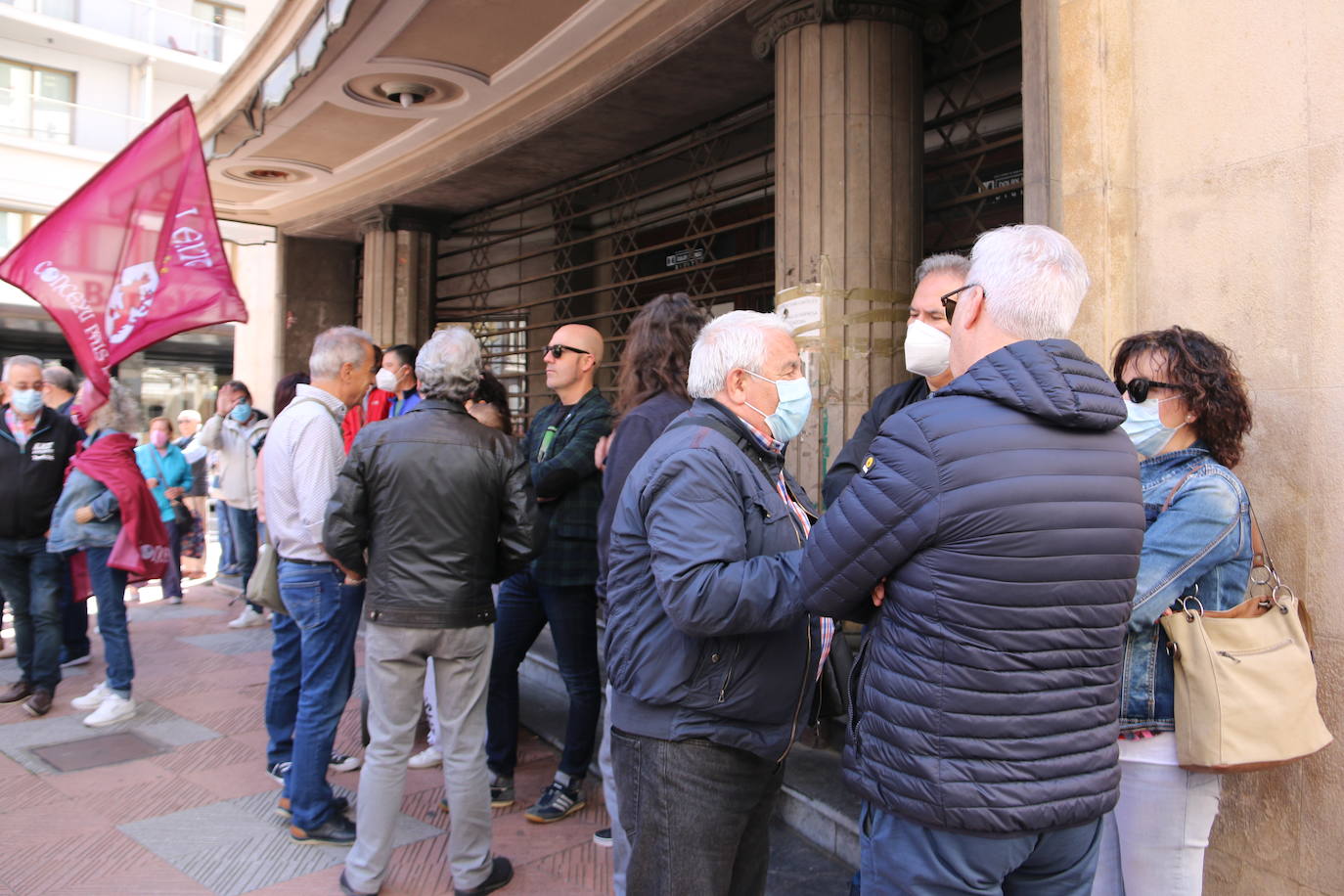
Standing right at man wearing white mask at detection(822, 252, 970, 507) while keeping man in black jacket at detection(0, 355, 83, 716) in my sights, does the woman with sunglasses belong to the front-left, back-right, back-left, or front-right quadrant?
back-left

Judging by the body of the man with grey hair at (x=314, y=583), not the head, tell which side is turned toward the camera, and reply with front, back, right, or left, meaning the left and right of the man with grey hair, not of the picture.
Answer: right

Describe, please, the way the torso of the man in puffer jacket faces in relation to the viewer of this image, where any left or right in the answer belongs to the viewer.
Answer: facing away from the viewer and to the left of the viewer

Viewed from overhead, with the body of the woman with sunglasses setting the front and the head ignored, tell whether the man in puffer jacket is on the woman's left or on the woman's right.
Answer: on the woman's left

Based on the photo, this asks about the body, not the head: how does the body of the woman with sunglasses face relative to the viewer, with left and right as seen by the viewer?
facing to the left of the viewer

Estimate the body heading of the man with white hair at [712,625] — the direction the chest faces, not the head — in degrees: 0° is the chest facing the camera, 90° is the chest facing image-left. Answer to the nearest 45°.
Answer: approximately 270°

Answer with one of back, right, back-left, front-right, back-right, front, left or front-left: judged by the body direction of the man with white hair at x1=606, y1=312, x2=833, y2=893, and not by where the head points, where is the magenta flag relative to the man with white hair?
back-left

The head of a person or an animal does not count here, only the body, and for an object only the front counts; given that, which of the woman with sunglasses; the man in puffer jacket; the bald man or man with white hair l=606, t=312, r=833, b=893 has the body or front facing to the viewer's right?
the man with white hair

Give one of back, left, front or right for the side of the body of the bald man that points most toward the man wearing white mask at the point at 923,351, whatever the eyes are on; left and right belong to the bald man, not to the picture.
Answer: left

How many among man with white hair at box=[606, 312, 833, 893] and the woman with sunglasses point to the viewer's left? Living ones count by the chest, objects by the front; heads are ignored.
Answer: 1

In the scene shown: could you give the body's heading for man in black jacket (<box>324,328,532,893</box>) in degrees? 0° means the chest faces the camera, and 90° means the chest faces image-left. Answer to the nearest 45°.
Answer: approximately 180°
